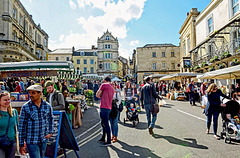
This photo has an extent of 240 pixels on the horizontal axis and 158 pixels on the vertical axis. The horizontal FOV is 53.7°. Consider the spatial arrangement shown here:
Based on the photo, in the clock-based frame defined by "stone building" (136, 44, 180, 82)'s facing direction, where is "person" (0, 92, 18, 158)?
The person is roughly at 12 o'clock from the stone building.

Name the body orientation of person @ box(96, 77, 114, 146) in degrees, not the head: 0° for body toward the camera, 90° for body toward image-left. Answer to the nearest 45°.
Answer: approximately 135°

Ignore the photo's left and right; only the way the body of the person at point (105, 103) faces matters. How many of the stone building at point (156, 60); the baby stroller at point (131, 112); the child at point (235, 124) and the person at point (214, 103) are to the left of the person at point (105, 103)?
0

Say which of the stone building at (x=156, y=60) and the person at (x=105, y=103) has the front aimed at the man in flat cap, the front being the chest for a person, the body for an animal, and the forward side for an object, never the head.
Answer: the stone building

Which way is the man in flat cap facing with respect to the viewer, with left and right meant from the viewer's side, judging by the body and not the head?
facing the viewer

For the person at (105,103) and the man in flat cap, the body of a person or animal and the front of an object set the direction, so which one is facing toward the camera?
the man in flat cap

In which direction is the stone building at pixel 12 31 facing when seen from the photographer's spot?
facing the viewer and to the right of the viewer

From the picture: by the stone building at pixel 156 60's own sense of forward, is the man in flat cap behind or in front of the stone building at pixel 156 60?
in front

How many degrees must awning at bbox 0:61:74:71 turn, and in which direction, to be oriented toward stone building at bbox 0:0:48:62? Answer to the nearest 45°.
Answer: approximately 180°
